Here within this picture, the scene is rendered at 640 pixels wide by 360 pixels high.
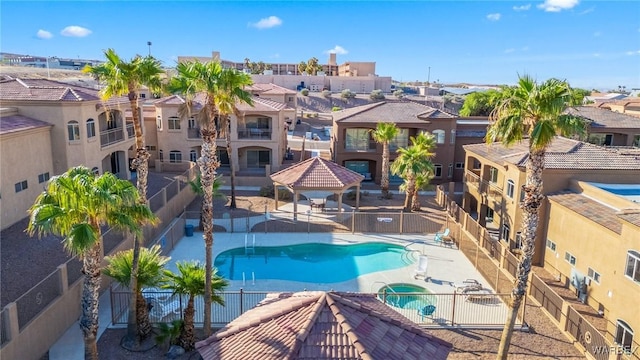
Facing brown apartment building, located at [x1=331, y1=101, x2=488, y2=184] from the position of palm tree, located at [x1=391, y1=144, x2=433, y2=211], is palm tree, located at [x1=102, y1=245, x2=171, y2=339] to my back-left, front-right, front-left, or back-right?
back-left

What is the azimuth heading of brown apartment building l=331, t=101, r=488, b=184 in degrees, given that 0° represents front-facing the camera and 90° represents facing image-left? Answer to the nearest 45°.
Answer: approximately 0°

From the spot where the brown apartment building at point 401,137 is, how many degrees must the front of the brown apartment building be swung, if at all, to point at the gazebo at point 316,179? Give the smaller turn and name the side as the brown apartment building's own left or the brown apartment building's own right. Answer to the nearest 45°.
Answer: approximately 45° to the brown apartment building's own right

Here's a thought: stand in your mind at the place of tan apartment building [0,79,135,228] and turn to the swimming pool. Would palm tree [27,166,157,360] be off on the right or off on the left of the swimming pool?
right

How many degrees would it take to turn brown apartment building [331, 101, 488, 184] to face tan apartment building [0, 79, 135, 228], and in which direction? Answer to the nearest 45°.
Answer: approximately 45° to its right

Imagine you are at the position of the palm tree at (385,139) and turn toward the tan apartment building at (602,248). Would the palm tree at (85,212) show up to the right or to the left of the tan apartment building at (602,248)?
right

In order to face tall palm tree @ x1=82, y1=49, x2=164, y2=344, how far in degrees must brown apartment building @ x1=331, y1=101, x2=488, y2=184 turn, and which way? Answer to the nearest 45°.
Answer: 0° — it already faces it

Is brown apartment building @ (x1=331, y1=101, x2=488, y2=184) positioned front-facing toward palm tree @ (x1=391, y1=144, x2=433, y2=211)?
yes

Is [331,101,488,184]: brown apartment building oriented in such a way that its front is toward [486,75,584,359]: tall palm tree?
yes
